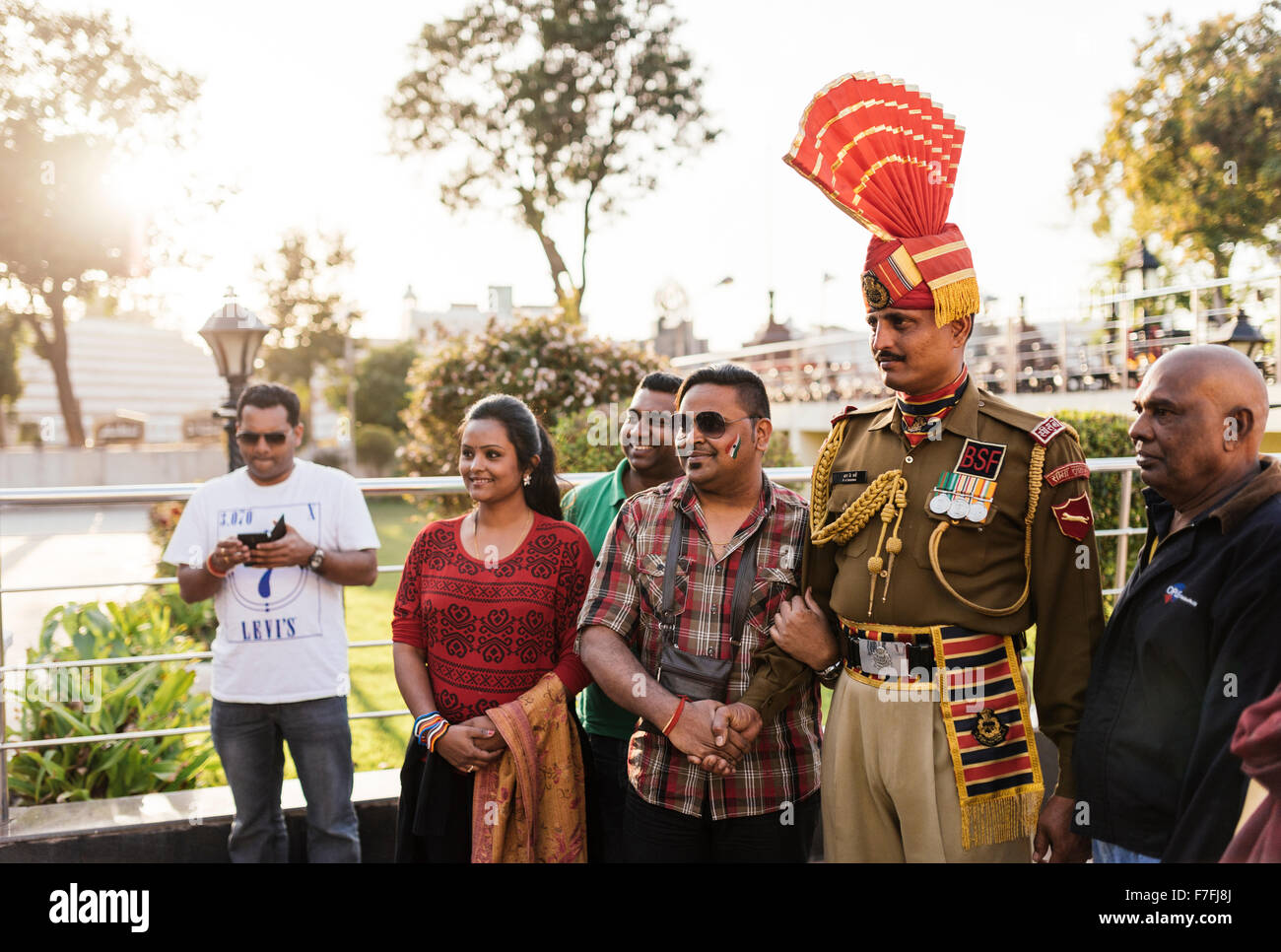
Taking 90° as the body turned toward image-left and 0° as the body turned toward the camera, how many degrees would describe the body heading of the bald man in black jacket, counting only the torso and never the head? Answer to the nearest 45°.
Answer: approximately 45°

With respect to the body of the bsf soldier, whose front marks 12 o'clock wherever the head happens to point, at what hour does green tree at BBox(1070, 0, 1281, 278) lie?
The green tree is roughly at 5 o'clock from the bsf soldier.

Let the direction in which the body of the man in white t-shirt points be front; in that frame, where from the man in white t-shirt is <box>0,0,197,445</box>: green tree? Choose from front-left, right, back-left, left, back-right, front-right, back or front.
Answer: back

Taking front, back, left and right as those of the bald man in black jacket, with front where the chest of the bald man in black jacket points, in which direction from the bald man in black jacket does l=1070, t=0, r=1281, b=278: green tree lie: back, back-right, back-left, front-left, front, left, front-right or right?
back-right

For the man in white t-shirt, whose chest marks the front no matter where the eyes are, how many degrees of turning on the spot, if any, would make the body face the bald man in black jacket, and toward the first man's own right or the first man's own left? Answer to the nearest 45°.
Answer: approximately 45° to the first man's own left

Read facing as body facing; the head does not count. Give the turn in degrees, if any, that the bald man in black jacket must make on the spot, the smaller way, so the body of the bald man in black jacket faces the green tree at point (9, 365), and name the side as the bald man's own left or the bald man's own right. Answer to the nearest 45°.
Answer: approximately 90° to the bald man's own right

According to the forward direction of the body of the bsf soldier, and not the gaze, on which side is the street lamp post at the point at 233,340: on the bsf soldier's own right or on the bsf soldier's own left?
on the bsf soldier's own right

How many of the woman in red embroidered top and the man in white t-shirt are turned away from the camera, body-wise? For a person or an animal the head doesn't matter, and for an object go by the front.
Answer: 0

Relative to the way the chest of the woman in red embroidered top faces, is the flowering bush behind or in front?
behind

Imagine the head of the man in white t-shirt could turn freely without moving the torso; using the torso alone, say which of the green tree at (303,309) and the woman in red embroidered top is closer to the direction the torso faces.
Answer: the woman in red embroidered top
